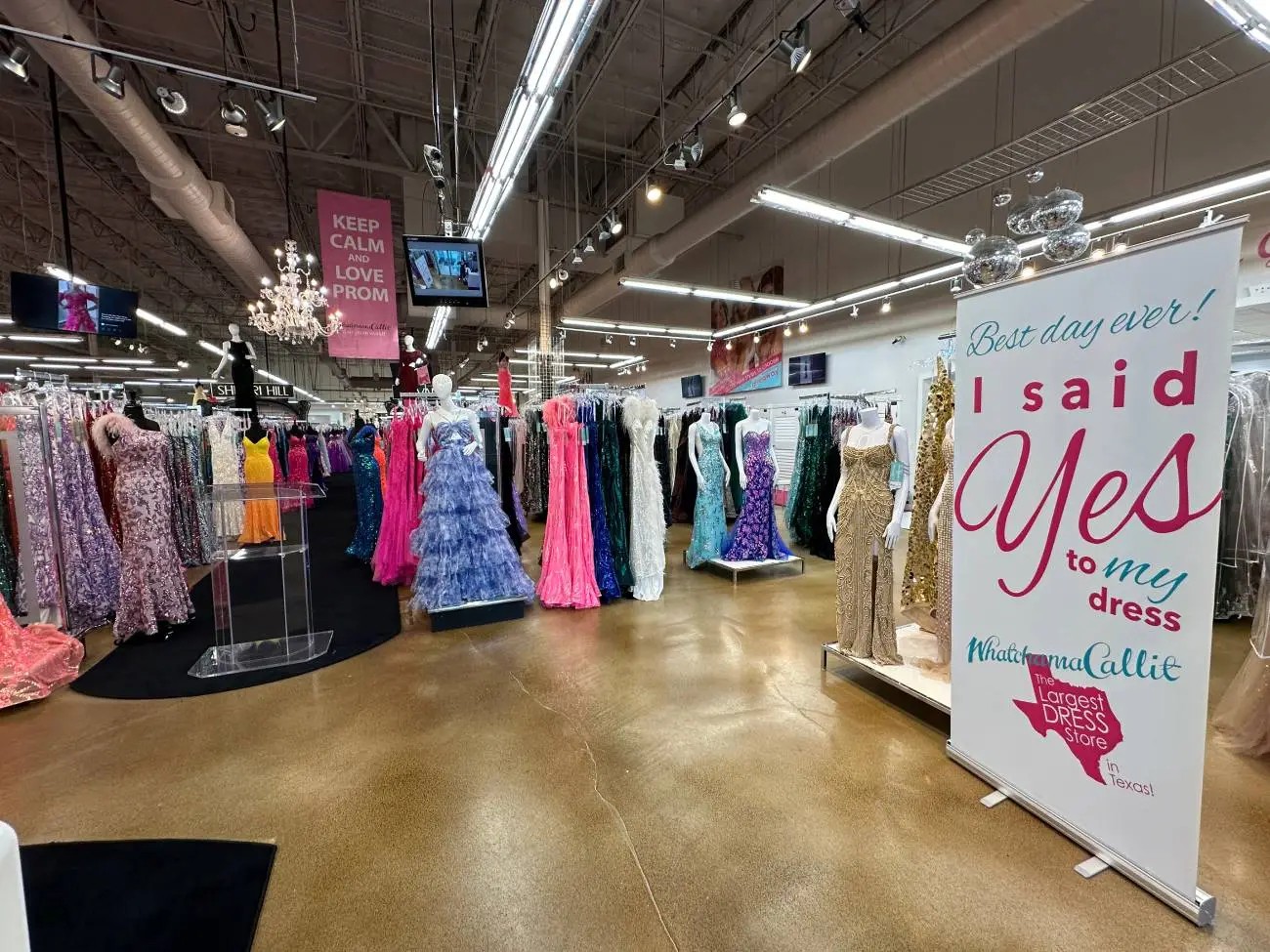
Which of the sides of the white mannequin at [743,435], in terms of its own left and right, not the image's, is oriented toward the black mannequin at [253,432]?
right

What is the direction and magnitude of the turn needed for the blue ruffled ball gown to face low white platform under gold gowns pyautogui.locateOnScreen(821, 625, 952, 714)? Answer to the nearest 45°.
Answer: approximately 45° to its left

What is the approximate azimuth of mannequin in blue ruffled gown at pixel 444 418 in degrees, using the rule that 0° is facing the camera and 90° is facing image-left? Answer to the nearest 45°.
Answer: approximately 0°

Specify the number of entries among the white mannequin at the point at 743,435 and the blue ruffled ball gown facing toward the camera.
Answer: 2

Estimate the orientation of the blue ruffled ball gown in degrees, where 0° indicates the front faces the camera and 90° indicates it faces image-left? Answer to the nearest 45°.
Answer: approximately 0°

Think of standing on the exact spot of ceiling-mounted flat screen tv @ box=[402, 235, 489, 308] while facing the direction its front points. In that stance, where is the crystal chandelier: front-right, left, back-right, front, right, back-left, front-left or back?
back-right

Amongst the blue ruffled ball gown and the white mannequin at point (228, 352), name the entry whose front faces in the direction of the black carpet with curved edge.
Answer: the white mannequin
